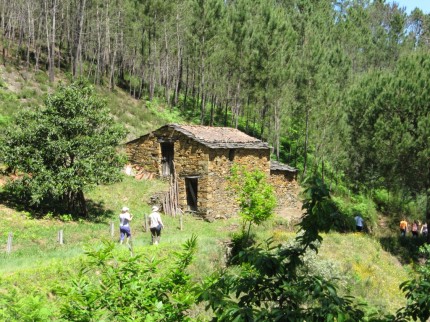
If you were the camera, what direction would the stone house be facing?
facing the viewer and to the left of the viewer

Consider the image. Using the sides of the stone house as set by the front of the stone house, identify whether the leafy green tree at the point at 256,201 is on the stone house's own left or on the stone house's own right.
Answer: on the stone house's own left

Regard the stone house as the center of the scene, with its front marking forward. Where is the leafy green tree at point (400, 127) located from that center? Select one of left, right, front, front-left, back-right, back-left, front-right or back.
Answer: back-left

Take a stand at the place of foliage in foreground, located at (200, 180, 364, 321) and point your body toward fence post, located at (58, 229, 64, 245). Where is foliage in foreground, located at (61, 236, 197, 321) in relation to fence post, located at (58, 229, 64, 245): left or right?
left

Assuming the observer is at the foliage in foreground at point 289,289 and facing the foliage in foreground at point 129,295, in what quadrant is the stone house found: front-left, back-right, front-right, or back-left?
front-right

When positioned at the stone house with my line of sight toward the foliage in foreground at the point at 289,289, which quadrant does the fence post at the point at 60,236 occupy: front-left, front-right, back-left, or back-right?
front-right

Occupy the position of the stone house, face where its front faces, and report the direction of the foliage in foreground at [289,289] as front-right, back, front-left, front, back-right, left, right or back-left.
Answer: front-left

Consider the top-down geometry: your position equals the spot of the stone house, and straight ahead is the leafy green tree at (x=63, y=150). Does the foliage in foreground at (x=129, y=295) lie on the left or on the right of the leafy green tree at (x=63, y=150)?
left

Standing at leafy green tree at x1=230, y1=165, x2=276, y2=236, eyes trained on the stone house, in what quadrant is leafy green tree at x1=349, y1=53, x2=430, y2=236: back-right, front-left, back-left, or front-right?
front-right

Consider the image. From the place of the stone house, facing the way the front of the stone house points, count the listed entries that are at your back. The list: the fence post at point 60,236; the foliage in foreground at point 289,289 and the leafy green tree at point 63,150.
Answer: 0

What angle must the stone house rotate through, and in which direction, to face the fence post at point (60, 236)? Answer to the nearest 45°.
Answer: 0° — it already faces it

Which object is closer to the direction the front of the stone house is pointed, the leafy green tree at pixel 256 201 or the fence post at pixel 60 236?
the fence post

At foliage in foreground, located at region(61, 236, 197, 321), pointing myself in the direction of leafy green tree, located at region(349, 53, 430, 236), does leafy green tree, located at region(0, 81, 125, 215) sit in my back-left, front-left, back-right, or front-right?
front-left

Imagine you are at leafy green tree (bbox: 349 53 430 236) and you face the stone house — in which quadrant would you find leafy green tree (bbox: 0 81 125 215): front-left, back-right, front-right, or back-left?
front-left

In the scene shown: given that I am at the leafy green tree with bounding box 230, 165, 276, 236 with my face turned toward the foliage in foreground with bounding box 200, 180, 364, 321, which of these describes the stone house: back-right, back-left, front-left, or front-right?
back-right
